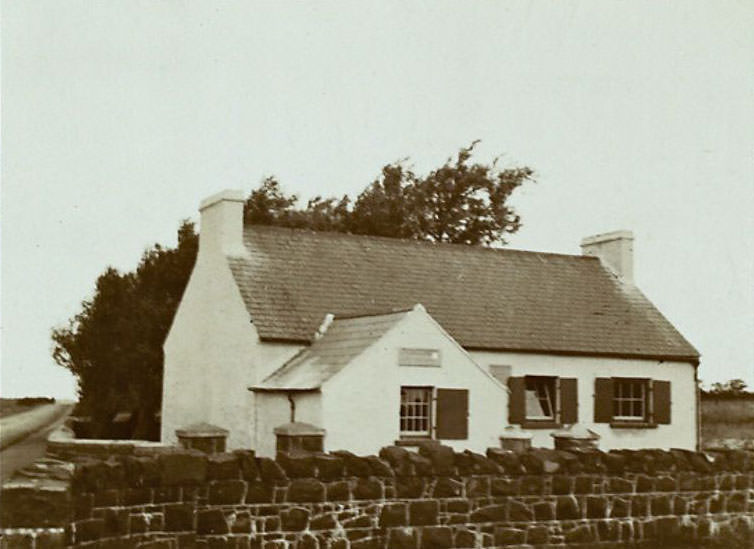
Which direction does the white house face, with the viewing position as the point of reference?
facing the viewer and to the right of the viewer

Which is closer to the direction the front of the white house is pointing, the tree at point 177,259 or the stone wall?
the stone wall

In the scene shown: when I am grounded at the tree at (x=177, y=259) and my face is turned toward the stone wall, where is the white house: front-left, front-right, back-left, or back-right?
front-left

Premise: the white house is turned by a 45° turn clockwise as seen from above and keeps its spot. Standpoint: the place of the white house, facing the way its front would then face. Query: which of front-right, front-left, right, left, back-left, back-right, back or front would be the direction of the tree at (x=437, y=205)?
back

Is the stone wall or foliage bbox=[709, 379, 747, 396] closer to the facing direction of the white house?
the stone wall

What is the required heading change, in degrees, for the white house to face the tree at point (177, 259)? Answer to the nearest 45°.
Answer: approximately 180°

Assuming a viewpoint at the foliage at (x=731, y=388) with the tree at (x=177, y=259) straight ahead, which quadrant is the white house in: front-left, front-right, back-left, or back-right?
front-left

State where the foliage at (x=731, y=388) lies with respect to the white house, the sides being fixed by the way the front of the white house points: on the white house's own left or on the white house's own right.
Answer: on the white house's own left
